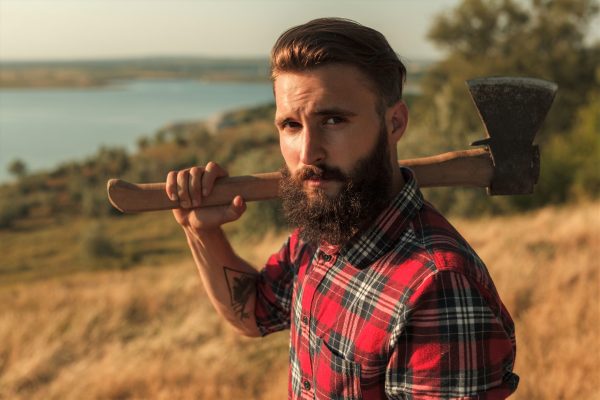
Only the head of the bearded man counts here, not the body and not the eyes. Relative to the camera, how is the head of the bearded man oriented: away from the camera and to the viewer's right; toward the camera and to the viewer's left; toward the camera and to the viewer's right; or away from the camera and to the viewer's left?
toward the camera and to the viewer's left

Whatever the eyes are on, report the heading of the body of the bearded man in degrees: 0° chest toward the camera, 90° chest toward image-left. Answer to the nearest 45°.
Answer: approximately 45°

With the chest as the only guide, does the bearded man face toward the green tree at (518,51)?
no
